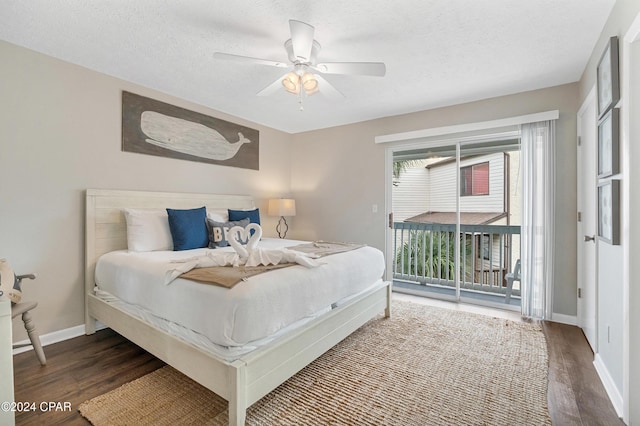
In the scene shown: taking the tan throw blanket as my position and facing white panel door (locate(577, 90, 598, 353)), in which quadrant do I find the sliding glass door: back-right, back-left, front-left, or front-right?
front-left

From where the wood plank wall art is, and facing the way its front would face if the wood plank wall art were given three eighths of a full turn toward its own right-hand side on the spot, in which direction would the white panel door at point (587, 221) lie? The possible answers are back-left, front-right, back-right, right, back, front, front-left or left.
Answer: back-left

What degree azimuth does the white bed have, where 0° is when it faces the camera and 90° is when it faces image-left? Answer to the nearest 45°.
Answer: approximately 315°

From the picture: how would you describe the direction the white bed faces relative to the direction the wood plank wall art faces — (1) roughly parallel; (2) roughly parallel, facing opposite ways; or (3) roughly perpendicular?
roughly parallel

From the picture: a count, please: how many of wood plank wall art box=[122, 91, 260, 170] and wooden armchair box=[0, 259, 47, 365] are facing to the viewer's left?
0

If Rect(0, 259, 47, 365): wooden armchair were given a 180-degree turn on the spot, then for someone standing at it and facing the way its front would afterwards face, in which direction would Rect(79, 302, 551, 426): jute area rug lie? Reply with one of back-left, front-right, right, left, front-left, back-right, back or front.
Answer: back

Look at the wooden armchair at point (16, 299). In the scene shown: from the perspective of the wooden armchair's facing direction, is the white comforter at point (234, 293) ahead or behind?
ahead

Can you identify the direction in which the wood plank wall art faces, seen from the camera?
facing the viewer and to the right of the viewer

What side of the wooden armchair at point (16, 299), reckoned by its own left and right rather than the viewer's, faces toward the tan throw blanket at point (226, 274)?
front

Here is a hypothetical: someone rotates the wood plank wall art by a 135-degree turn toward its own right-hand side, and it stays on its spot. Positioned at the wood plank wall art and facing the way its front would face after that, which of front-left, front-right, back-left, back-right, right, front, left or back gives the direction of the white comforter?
left
